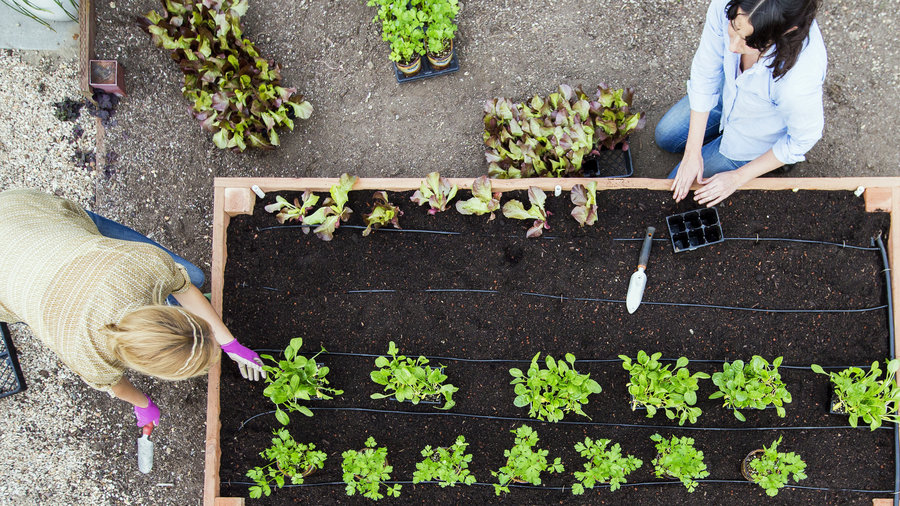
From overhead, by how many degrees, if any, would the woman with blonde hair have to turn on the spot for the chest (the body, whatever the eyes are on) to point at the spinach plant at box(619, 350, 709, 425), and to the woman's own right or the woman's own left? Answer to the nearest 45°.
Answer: approximately 45° to the woman's own left

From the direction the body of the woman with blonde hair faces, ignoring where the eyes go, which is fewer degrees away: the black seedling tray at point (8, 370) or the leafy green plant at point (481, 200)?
the leafy green plant

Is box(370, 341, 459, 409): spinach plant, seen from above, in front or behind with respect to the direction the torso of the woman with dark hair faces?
in front

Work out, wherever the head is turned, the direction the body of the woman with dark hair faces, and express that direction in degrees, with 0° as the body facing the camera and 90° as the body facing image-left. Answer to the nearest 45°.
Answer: approximately 45°

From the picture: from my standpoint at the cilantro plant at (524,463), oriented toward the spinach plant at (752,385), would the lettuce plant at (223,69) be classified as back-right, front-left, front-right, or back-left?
back-left

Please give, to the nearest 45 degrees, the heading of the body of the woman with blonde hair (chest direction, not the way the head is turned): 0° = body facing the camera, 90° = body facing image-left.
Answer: approximately 315°

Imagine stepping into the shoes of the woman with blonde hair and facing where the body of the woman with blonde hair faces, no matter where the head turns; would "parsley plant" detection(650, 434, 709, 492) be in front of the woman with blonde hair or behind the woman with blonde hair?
in front

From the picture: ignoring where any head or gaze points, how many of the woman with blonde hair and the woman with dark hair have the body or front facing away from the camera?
0
